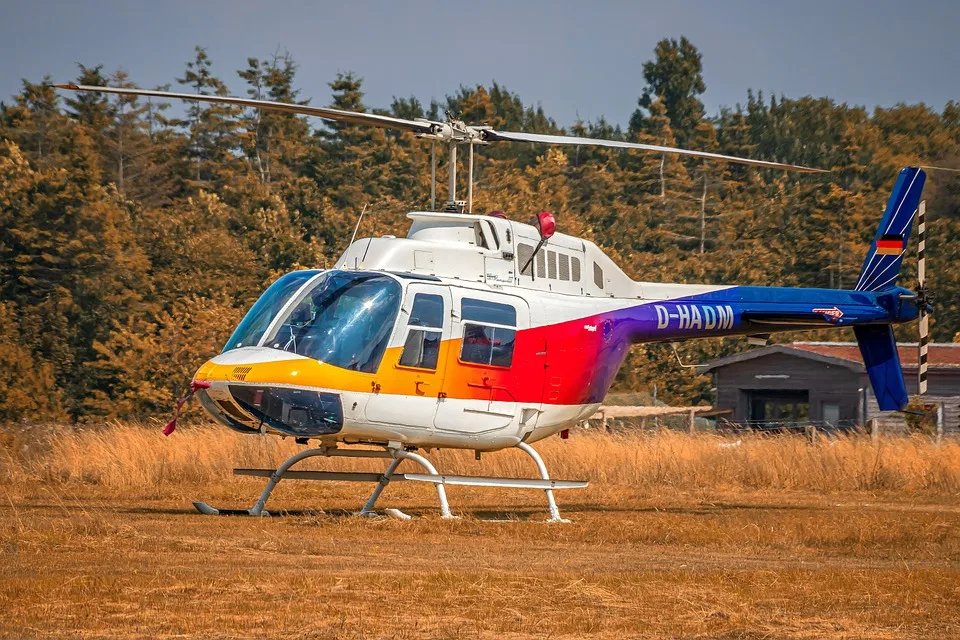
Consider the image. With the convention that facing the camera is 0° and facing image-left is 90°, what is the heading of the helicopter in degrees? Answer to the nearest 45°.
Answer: approximately 45°

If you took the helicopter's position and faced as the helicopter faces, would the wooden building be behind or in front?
behind
